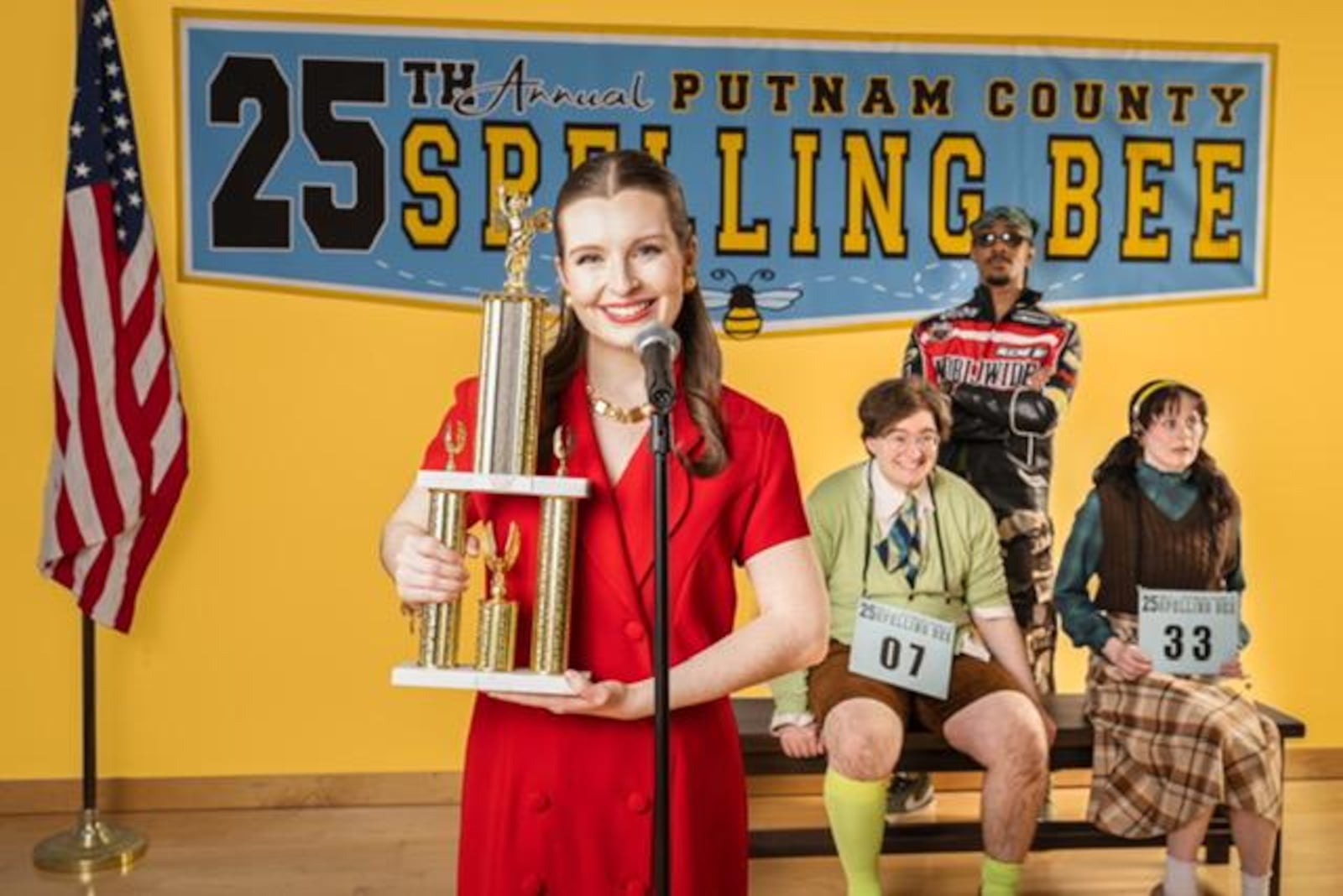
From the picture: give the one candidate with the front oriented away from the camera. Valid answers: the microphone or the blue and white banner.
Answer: the microphone

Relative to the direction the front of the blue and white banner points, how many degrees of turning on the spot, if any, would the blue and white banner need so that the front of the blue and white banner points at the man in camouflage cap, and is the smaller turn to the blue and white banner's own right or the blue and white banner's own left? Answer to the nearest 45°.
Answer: approximately 90° to the blue and white banner's own left

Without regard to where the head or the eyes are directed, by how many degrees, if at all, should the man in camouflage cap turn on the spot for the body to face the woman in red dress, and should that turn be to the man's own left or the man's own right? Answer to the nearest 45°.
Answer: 0° — they already face them

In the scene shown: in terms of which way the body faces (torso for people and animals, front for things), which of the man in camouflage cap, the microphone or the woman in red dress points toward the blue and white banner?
the microphone

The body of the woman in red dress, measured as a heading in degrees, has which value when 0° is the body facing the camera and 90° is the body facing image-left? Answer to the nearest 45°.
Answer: approximately 0°

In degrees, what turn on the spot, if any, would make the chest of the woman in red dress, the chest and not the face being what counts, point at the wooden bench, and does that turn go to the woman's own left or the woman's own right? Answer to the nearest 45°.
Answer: approximately 135° to the woman's own left

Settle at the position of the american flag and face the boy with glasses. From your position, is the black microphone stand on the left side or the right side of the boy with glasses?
right

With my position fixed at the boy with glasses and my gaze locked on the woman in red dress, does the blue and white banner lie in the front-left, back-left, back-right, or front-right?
back-right

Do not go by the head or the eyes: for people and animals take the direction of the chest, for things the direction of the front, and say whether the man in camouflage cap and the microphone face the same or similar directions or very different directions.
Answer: very different directions
